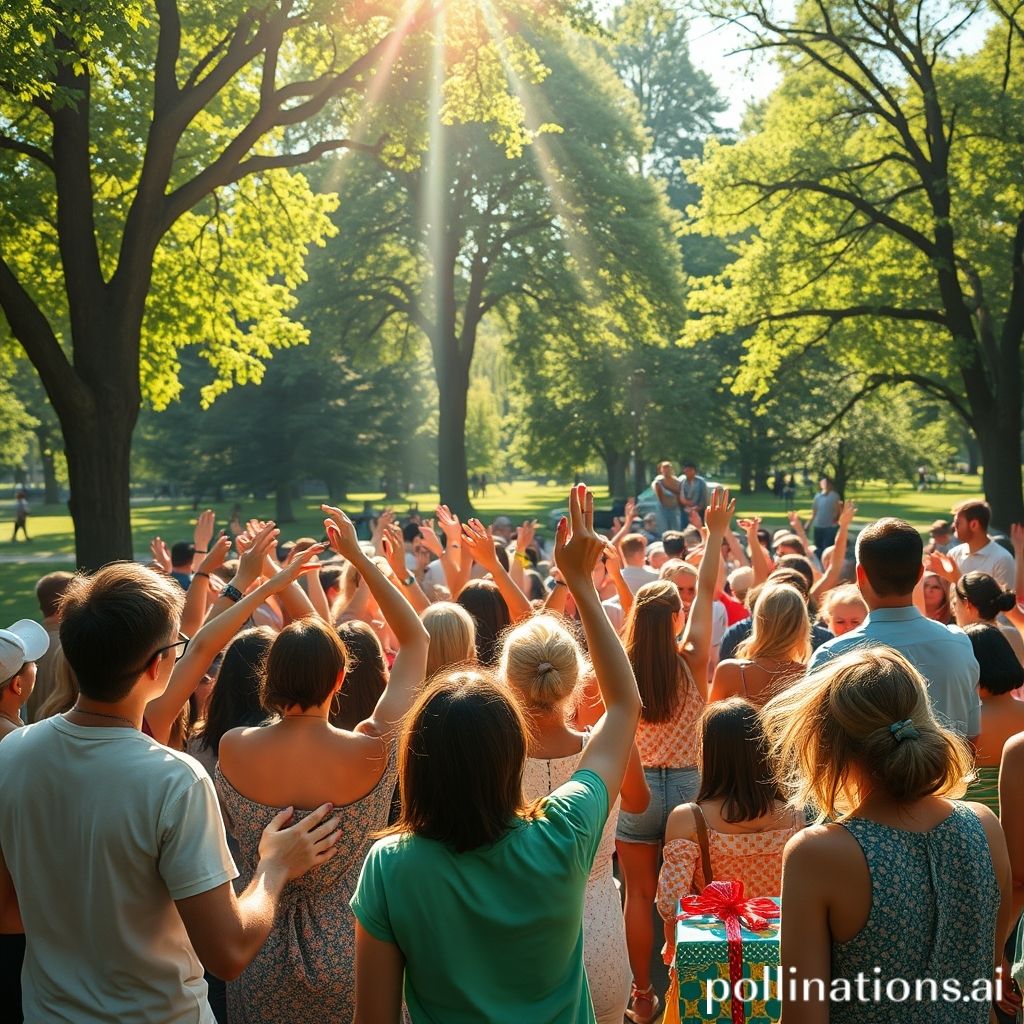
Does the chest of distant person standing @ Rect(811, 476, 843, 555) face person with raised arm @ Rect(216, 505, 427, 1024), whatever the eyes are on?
yes

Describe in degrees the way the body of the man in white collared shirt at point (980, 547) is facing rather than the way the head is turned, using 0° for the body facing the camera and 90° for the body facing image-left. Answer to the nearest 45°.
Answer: approximately 45°

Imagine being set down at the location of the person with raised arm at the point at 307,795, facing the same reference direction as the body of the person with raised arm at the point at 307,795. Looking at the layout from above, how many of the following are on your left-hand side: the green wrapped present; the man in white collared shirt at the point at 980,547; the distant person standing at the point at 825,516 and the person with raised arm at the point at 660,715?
0

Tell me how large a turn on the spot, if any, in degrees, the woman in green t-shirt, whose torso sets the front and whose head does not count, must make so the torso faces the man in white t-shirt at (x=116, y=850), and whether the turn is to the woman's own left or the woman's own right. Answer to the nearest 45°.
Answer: approximately 90° to the woman's own left

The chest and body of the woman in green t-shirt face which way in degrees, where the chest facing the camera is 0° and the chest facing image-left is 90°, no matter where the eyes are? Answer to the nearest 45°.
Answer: approximately 180°

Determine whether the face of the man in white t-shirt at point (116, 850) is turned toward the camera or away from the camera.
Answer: away from the camera

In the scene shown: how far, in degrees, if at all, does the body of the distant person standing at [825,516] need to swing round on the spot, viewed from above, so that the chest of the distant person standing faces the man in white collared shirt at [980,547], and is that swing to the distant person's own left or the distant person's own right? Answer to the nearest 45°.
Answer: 0° — they already face them

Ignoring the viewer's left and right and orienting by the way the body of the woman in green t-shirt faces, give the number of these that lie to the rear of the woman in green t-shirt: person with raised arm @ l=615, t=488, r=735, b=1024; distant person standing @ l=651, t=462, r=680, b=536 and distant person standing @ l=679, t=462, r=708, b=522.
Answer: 0

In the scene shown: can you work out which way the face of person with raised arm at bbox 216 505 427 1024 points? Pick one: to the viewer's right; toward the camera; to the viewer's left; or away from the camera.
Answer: away from the camera

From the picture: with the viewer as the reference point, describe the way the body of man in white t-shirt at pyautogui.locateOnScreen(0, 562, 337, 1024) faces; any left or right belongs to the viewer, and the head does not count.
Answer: facing away from the viewer and to the right of the viewer

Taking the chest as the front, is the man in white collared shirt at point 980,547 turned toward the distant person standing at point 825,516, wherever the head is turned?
no

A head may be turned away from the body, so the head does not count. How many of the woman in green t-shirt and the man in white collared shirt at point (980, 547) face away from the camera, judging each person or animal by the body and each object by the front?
1

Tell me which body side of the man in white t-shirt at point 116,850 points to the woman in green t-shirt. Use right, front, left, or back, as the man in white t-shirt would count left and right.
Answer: right

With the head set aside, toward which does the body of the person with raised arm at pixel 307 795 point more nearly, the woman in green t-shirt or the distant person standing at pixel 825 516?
the distant person standing

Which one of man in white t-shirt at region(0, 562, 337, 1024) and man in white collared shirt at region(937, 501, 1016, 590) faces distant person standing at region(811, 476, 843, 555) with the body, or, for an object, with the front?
man in white t-shirt at region(0, 562, 337, 1024)

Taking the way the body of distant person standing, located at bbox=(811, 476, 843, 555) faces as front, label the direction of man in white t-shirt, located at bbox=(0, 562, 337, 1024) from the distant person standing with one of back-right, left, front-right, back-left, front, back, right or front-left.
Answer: front

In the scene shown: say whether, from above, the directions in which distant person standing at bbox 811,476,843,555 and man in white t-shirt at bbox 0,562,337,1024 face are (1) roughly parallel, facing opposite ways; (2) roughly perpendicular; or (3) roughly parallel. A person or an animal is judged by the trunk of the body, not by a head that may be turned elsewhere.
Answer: roughly parallel, facing opposite ways

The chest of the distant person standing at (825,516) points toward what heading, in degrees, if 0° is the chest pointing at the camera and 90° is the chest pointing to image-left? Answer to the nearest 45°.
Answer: approximately 0°

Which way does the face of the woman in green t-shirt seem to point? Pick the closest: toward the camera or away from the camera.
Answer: away from the camera

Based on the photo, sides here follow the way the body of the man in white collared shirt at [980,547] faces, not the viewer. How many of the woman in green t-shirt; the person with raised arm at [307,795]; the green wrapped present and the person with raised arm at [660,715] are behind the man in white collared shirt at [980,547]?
0

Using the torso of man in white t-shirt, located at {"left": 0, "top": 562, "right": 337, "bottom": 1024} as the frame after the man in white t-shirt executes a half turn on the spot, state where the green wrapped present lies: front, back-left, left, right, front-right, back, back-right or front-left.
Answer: back-left

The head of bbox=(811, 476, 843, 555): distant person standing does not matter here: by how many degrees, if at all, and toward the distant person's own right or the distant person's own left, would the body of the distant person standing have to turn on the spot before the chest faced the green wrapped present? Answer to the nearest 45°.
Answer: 0° — they already face it
